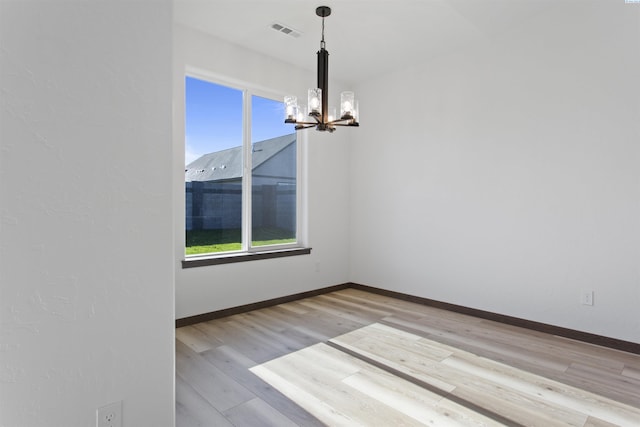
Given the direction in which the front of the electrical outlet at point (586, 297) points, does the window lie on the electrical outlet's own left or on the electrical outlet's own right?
on the electrical outlet's own right

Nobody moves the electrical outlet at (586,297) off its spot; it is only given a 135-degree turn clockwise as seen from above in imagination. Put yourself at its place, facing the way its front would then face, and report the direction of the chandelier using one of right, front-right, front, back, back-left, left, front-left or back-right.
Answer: left

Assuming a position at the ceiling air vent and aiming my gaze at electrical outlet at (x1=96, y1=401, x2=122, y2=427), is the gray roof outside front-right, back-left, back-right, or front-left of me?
back-right

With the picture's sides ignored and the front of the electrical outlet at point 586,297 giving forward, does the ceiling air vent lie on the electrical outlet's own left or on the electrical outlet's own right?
on the electrical outlet's own right

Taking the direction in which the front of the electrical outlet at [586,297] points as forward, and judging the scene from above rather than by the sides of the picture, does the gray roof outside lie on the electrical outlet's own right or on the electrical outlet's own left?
on the electrical outlet's own right

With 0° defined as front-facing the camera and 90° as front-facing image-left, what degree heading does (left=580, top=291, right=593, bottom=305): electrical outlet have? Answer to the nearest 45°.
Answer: approximately 0°
